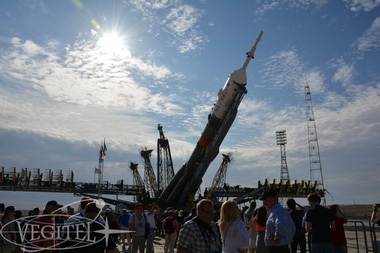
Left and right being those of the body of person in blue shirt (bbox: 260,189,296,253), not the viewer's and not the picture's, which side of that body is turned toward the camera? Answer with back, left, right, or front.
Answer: left

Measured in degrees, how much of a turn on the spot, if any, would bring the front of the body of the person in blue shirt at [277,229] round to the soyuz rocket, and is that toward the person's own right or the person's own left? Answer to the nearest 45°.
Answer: approximately 90° to the person's own right
